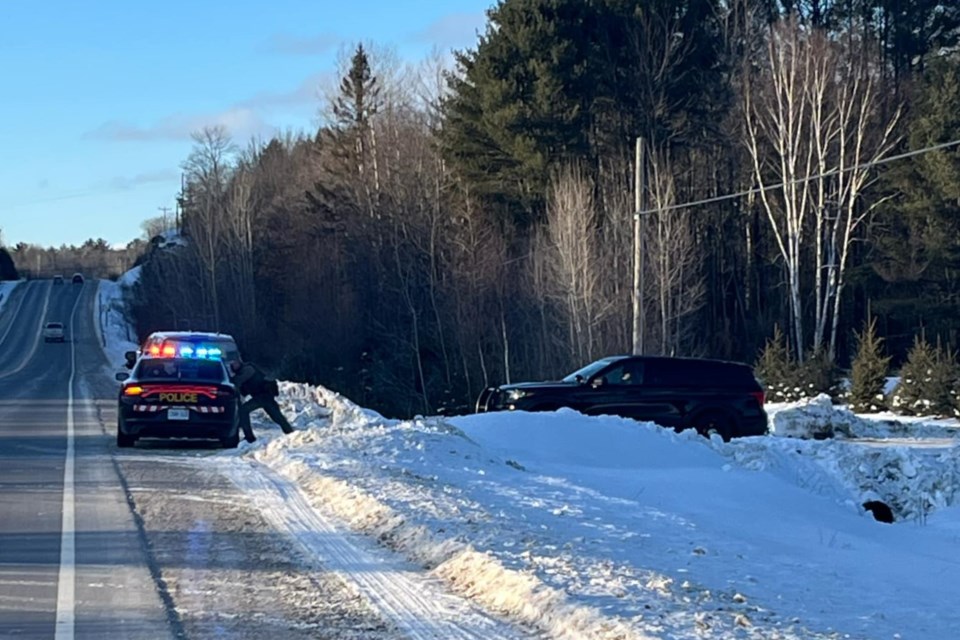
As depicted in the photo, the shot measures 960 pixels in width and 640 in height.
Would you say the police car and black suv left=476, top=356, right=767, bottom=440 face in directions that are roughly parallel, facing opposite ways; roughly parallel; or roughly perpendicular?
roughly perpendicular

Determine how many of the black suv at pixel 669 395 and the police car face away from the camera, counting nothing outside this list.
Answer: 1

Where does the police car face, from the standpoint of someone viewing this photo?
facing away from the viewer

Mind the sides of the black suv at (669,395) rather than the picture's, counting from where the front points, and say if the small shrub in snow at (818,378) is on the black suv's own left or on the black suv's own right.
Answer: on the black suv's own right

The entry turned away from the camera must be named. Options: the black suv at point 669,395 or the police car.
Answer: the police car

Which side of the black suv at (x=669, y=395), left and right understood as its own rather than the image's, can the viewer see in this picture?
left

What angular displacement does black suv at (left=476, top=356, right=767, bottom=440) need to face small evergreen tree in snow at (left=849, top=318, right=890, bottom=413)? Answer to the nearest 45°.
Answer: approximately 135° to its right
